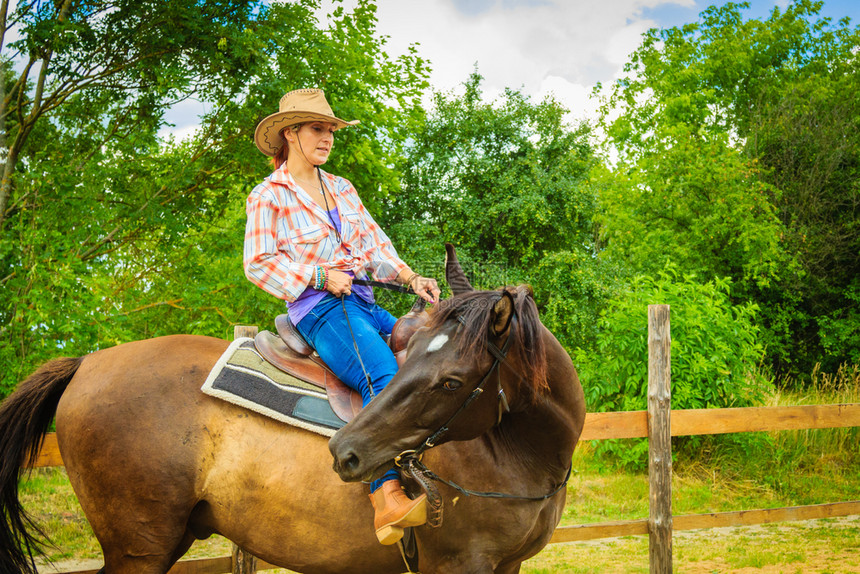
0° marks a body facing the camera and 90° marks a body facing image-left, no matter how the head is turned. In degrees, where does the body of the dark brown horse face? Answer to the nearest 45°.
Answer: approximately 270°

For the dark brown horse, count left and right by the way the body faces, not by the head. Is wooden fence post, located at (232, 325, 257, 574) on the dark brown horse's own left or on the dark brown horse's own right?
on the dark brown horse's own left

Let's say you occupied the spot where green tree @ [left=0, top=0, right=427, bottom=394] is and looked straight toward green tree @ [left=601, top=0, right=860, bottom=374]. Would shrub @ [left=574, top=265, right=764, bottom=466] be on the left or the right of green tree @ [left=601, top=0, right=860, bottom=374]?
right

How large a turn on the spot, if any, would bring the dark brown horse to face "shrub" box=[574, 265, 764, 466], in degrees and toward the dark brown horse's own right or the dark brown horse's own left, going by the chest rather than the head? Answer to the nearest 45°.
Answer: approximately 45° to the dark brown horse's own left

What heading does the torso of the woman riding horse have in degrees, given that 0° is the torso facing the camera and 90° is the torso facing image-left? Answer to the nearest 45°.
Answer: approximately 315°

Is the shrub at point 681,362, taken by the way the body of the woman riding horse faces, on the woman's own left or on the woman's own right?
on the woman's own left

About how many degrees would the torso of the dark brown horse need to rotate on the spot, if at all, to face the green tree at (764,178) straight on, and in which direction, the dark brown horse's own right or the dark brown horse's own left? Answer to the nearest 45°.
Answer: approximately 45° to the dark brown horse's own left

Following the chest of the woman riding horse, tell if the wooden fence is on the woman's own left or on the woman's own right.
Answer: on the woman's own left

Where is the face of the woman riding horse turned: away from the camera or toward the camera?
toward the camera
